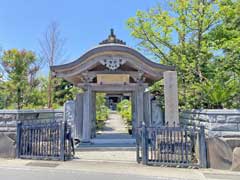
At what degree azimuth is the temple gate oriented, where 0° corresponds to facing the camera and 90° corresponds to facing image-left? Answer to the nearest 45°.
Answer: approximately 0°

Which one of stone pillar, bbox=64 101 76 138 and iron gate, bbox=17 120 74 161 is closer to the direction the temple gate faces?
the iron gate

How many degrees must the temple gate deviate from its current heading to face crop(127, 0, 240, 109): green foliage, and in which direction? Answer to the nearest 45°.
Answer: approximately 135° to its left

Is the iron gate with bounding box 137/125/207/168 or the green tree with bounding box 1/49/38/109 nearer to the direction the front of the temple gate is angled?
the iron gate

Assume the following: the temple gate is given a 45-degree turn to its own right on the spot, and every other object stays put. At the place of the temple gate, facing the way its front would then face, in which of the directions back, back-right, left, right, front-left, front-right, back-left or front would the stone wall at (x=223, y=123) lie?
left

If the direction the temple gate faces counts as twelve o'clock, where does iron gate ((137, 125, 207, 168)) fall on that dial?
The iron gate is roughly at 11 o'clock from the temple gate.

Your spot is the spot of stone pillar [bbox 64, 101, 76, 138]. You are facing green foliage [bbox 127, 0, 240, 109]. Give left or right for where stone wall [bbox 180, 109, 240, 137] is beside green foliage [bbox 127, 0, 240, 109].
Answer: right

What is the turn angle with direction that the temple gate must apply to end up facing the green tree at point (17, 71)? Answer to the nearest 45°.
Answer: approximately 135° to its right

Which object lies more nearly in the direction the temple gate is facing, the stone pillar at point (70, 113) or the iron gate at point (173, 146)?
the iron gate

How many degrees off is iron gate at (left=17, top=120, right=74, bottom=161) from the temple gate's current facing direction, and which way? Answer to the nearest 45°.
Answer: approximately 45° to its right
